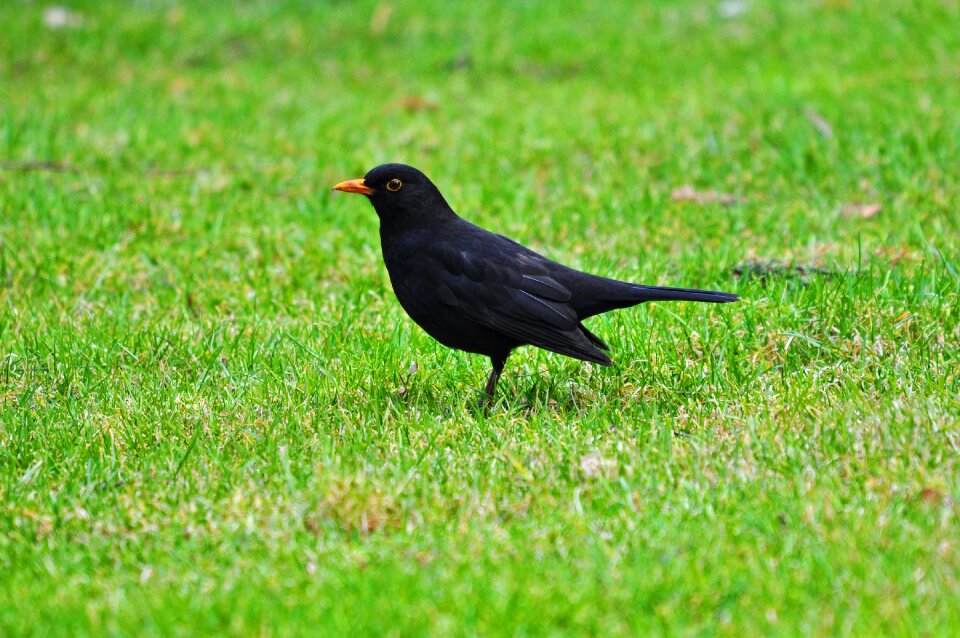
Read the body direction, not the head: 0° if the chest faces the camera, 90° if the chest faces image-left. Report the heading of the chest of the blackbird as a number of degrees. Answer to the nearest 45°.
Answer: approximately 90°
